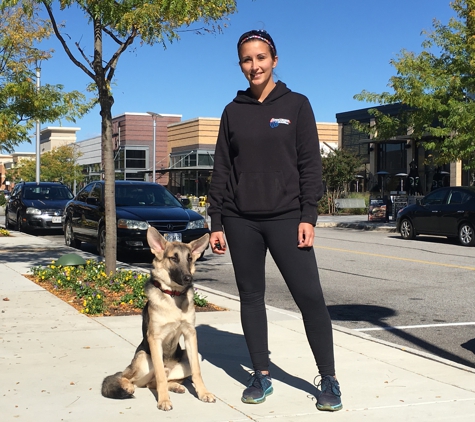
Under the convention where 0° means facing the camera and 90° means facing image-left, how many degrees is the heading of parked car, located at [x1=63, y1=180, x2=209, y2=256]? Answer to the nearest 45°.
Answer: approximately 315°

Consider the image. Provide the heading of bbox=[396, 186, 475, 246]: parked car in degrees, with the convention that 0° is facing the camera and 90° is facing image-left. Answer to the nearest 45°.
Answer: approximately 135°

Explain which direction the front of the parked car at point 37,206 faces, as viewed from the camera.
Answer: facing the viewer and to the right of the viewer

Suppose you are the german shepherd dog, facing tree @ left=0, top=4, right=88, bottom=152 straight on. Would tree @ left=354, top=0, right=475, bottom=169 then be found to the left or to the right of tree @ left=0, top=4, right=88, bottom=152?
right

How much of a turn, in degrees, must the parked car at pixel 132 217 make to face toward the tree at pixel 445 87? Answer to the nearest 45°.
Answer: approximately 90° to its left

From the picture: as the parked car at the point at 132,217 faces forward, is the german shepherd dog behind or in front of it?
in front

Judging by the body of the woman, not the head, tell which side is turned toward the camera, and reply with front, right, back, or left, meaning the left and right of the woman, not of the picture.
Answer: front

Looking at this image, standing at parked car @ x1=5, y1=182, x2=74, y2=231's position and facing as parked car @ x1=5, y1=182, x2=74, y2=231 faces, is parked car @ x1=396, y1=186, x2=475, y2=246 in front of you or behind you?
in front

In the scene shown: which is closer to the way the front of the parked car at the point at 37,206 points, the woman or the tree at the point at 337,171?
the woman

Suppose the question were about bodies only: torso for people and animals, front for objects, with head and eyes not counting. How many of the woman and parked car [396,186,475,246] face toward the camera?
1
